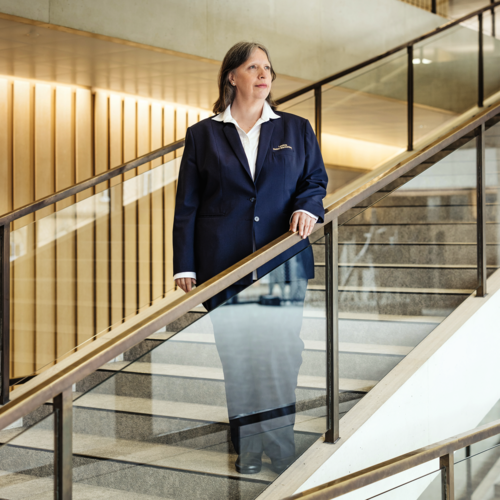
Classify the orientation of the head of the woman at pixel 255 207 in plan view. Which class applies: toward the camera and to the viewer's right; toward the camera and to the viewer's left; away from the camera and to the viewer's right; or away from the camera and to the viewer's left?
toward the camera and to the viewer's right

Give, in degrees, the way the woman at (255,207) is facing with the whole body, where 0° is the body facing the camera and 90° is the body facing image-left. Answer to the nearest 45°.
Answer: approximately 0°
